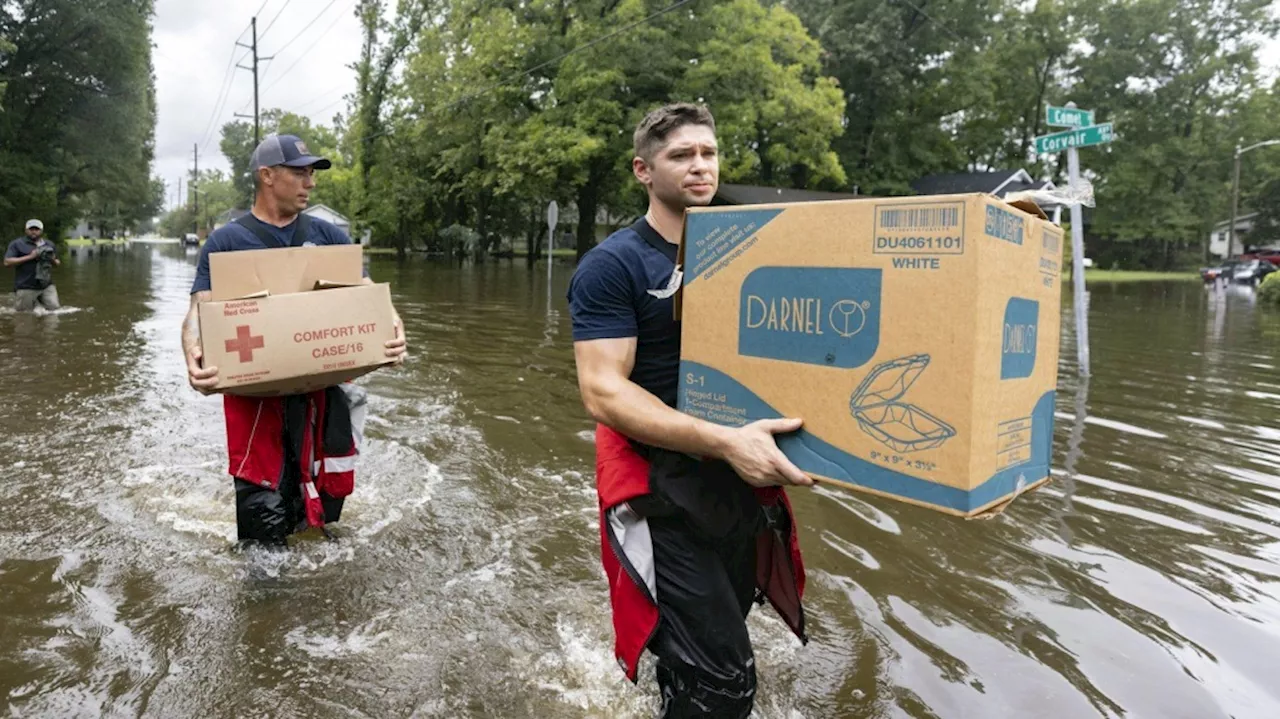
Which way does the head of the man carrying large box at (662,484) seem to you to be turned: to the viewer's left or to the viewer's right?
to the viewer's right

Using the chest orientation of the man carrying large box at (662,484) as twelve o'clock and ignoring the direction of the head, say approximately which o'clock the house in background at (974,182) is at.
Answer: The house in background is roughly at 8 o'clock from the man carrying large box.

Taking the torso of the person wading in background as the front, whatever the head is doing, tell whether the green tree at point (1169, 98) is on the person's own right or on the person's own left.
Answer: on the person's own left

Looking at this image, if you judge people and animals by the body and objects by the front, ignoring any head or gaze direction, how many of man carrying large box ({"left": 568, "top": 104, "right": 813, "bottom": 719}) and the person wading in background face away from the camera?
0

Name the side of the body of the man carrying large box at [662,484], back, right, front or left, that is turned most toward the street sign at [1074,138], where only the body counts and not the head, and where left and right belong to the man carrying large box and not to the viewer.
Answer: left

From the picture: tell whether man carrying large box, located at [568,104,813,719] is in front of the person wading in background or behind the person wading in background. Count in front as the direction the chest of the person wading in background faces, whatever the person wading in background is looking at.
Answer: in front

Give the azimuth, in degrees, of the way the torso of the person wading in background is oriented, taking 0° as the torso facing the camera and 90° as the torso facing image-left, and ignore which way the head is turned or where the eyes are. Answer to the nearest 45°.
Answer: approximately 0°

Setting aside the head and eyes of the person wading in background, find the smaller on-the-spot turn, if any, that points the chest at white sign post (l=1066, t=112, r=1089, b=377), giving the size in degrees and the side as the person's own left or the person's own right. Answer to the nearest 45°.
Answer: approximately 45° to the person's own left

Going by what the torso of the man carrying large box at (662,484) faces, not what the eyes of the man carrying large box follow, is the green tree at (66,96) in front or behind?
behind

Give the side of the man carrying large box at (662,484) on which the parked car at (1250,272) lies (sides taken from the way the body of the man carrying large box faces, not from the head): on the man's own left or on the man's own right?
on the man's own left

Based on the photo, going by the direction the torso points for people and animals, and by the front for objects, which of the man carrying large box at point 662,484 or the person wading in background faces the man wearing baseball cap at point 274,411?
the person wading in background
